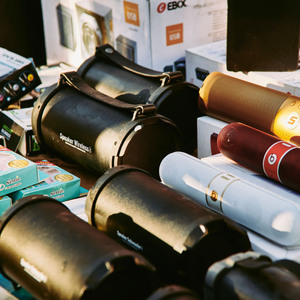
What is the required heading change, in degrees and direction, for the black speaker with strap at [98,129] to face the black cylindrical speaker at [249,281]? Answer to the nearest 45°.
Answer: approximately 45° to its left

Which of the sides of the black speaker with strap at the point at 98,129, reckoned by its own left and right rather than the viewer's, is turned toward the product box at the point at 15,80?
right

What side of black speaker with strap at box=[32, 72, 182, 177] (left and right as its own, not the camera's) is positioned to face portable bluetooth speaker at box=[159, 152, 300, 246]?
left

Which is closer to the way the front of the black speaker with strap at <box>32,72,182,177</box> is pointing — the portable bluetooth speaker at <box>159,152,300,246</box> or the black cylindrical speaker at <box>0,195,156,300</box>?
the black cylindrical speaker

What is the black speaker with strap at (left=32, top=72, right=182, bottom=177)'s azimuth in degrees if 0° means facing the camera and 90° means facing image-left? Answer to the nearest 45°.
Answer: approximately 45°

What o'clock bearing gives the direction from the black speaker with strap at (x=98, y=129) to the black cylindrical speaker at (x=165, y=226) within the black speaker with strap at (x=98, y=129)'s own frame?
The black cylindrical speaker is roughly at 10 o'clock from the black speaker with strap.

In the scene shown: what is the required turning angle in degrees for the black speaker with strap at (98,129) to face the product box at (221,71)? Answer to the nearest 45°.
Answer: approximately 90° to its left
